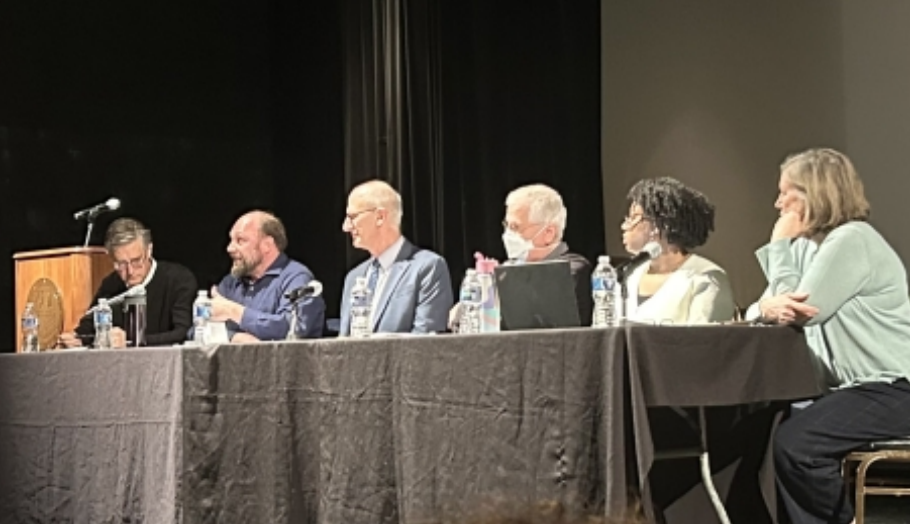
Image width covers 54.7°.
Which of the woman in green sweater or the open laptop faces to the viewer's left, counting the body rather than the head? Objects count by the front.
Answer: the woman in green sweater

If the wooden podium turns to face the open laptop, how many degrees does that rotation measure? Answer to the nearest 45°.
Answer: approximately 90° to its left

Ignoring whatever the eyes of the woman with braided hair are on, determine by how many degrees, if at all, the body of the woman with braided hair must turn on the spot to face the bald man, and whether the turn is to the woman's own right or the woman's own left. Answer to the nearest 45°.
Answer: approximately 45° to the woman's own right

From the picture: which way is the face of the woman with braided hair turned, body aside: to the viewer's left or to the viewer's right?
to the viewer's left

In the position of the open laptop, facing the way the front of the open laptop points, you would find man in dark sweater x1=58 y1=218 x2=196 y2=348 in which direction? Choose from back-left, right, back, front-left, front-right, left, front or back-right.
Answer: front-left

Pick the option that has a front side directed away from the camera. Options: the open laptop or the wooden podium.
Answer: the open laptop

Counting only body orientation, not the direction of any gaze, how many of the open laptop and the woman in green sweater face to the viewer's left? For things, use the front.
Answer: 1

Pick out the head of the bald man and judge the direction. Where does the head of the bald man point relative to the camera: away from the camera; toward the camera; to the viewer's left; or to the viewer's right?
to the viewer's left

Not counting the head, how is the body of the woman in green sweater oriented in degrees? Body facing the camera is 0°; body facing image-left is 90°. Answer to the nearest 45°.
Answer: approximately 90°

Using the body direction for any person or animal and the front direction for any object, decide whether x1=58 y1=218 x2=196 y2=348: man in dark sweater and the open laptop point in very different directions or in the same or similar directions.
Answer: very different directions

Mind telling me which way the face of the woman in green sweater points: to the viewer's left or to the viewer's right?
to the viewer's left

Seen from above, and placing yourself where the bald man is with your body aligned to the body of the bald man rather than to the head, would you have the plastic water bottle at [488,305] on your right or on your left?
on your left

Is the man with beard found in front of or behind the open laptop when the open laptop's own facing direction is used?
in front

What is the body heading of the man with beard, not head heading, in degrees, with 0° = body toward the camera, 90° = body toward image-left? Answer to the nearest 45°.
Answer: approximately 45°

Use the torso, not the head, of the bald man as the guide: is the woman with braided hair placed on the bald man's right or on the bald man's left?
on the bald man's left

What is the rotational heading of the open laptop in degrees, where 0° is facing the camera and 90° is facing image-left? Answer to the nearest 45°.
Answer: approximately 180°
